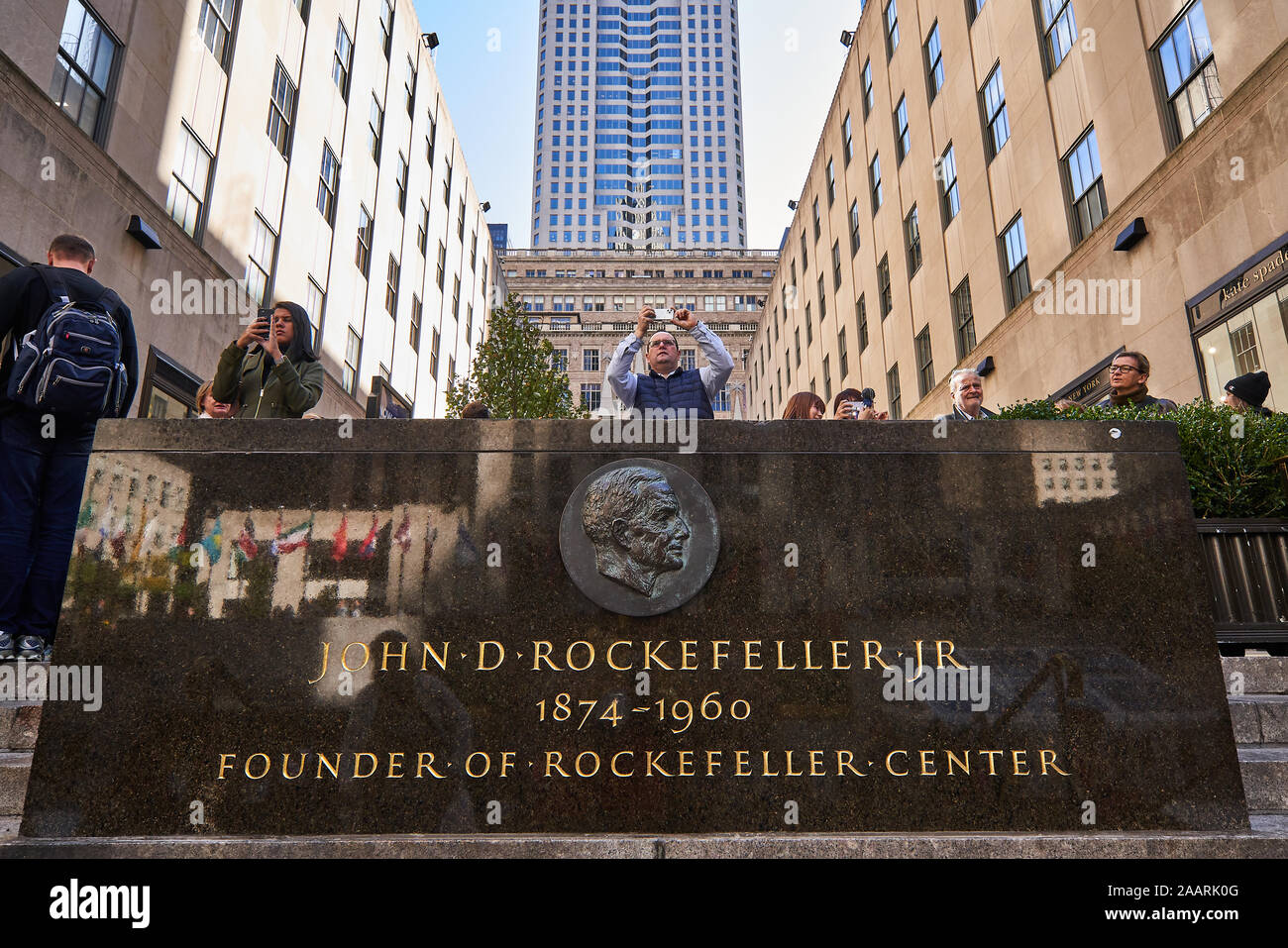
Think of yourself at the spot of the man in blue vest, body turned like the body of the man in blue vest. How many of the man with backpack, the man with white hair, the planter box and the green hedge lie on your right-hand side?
1

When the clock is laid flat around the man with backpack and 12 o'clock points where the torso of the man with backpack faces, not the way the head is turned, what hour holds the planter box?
The planter box is roughly at 4 o'clock from the man with backpack.

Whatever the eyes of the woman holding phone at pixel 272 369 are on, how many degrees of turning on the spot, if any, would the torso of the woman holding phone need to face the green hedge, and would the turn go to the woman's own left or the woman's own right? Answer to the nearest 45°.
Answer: approximately 135° to the woman's own left

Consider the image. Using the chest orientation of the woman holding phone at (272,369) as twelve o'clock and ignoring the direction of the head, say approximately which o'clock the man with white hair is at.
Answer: The man with white hair is roughly at 8 o'clock from the woman holding phone.

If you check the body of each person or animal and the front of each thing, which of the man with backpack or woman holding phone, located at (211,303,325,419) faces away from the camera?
the man with backpack

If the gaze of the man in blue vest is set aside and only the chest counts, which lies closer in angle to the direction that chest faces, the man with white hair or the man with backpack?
the man with backpack

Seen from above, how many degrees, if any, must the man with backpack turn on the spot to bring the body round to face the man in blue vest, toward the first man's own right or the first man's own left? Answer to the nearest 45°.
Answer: approximately 135° to the first man's own right

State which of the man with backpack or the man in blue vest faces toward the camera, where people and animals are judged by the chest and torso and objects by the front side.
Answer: the man in blue vest

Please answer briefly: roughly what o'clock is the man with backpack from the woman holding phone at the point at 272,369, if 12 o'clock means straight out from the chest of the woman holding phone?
The man with backpack is roughly at 2 o'clock from the woman holding phone.

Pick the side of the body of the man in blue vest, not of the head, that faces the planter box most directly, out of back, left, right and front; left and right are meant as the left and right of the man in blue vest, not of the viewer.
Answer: left

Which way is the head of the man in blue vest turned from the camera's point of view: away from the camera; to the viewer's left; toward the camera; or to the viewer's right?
toward the camera

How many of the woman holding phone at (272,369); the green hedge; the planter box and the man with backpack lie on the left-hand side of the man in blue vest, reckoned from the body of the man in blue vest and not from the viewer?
2

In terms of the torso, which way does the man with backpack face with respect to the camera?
away from the camera

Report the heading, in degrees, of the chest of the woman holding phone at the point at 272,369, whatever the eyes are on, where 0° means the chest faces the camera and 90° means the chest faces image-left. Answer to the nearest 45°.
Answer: approximately 45°

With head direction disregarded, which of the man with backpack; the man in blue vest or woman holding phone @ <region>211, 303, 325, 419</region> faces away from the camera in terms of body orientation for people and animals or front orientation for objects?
the man with backpack

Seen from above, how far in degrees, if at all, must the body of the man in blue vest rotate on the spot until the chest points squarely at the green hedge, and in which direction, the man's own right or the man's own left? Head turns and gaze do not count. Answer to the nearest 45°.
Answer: approximately 90° to the man's own left

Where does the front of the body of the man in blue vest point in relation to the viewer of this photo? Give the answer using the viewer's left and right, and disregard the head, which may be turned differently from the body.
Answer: facing the viewer
